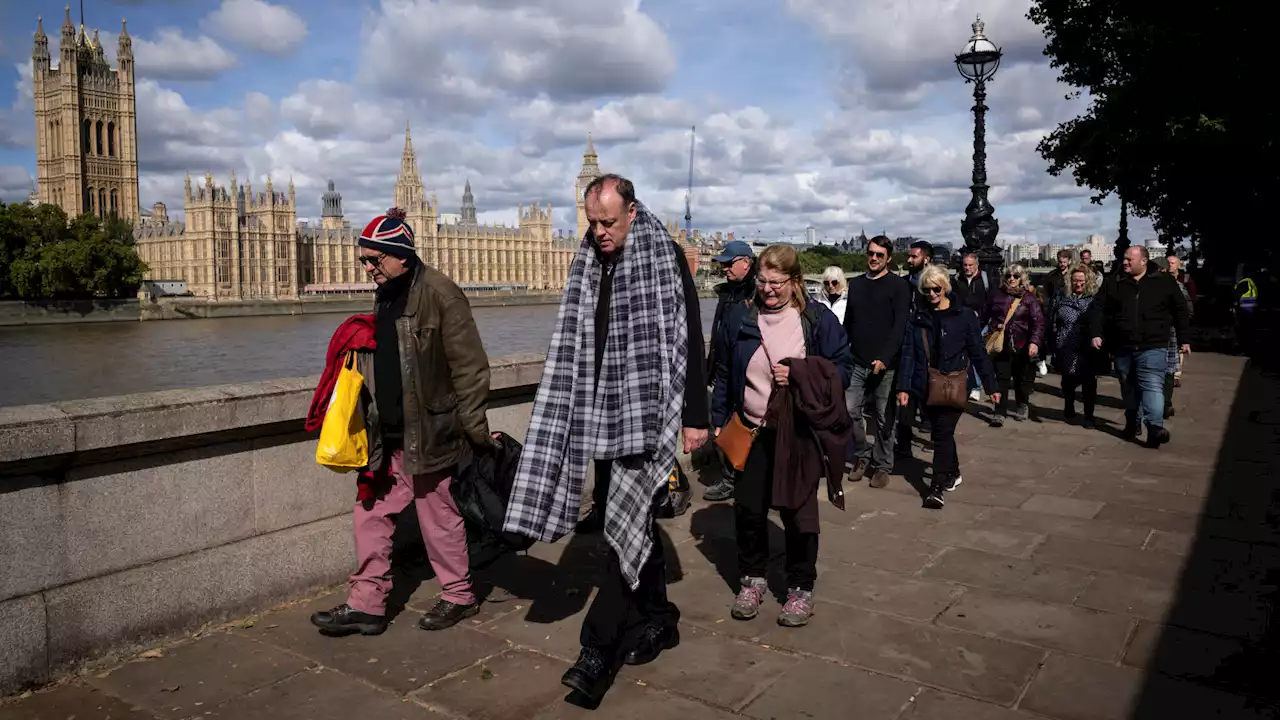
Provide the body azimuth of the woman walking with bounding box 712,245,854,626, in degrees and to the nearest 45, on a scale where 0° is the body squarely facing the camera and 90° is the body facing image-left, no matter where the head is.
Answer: approximately 0°

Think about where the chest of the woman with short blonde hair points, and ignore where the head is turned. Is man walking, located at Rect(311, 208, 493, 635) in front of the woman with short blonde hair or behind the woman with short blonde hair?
in front

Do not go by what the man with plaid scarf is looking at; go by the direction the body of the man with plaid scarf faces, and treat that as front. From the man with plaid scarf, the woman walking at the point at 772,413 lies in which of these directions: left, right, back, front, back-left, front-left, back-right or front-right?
back

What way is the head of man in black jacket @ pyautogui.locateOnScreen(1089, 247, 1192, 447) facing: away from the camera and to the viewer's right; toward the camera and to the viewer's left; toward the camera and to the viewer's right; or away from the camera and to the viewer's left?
toward the camera and to the viewer's left

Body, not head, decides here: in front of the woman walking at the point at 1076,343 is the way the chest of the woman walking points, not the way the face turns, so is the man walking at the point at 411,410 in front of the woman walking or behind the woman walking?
in front

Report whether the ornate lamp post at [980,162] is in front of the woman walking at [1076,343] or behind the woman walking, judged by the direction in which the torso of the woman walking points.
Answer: behind

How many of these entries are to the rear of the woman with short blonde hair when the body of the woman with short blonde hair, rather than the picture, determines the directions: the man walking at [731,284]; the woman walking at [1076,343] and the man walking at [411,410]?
1

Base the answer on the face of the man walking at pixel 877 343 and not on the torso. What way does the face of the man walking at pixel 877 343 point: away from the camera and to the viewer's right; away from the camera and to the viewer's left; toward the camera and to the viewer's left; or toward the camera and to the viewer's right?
toward the camera and to the viewer's left

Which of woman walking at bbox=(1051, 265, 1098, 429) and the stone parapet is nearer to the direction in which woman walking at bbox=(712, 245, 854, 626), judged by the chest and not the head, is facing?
the stone parapet

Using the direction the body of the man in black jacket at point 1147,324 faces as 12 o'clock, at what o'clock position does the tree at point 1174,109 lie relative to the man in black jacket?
The tree is roughly at 6 o'clock from the man in black jacket.
